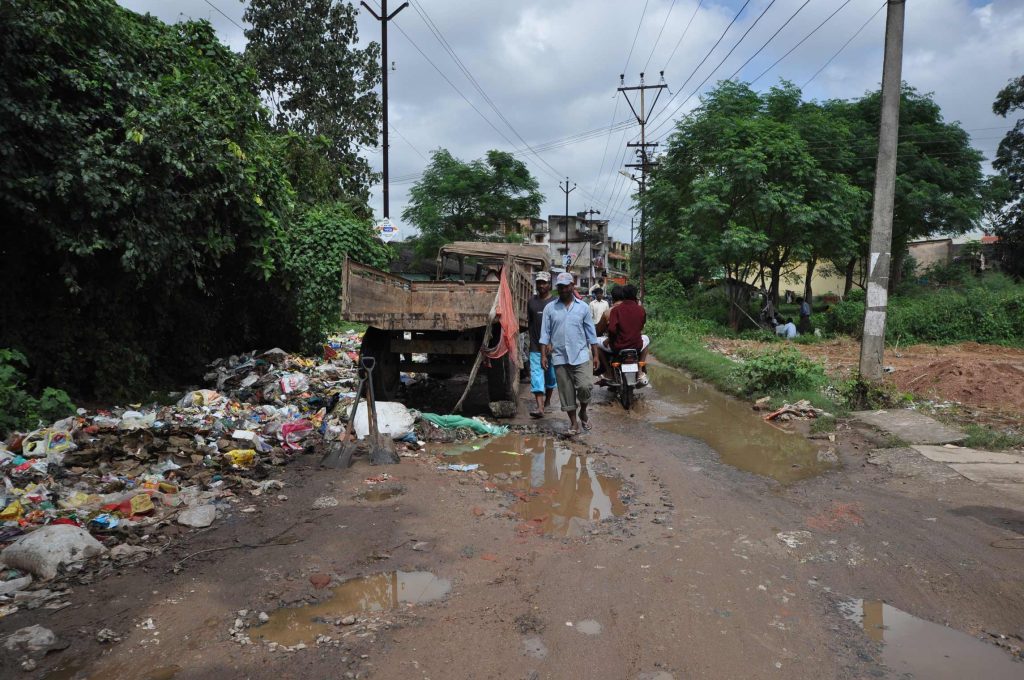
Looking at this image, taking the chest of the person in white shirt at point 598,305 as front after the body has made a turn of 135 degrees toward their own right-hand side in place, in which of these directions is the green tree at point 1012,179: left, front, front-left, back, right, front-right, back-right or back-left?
right

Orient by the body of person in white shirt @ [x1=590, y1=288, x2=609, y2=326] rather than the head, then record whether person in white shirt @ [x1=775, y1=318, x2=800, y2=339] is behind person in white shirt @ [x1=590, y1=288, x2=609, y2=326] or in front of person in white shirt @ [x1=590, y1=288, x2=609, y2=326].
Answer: behind

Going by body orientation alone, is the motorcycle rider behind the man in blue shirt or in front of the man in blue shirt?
behind

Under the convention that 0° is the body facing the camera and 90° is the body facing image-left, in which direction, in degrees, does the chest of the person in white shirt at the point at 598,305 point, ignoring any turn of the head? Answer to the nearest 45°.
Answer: approximately 0°
